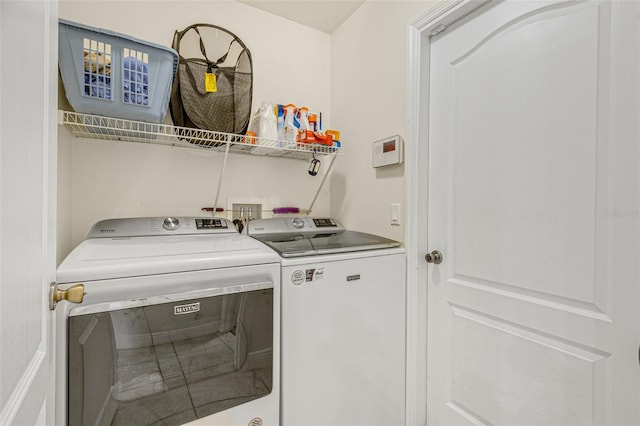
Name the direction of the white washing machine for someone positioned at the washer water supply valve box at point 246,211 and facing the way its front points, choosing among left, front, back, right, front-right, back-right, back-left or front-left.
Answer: front-left

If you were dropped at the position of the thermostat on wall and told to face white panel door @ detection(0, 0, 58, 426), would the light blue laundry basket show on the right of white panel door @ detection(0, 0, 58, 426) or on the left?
right

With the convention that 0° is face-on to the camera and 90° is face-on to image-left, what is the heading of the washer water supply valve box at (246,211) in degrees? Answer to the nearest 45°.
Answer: approximately 0°

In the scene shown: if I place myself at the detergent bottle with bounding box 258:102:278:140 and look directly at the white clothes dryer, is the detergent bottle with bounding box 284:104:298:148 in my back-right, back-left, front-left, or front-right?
back-left

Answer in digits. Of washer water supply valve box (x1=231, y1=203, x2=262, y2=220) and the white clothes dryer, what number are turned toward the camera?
2

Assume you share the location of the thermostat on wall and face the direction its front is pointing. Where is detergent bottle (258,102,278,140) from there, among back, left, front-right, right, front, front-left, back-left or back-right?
front-right

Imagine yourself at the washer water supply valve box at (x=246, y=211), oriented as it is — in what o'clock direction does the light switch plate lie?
The light switch plate is roughly at 10 o'clock from the washer water supply valve box.

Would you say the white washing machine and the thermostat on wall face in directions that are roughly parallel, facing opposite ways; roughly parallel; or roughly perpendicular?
roughly perpendicular

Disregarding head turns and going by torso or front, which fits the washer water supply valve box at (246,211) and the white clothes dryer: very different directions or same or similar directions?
same or similar directions

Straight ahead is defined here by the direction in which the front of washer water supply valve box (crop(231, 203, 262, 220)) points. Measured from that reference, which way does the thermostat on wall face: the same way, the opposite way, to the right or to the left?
to the right

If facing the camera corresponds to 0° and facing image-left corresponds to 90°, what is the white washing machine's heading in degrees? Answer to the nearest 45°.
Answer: approximately 315°

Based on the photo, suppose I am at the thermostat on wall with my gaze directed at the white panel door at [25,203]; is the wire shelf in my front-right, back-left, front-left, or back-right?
front-right

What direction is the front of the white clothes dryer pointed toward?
toward the camera
